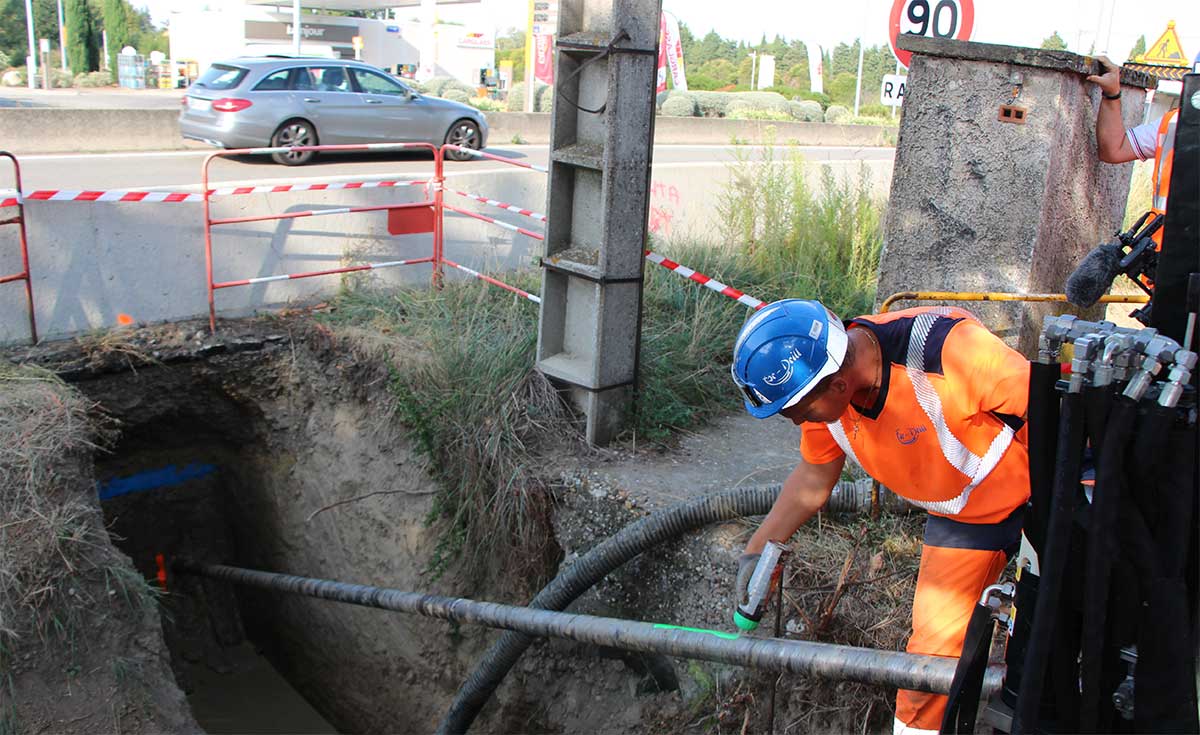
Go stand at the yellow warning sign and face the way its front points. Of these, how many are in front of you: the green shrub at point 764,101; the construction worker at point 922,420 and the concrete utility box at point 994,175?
2

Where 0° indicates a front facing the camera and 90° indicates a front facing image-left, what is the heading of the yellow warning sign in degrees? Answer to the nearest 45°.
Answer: approximately 0°

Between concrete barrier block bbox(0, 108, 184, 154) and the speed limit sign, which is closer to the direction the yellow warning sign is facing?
the speed limit sign

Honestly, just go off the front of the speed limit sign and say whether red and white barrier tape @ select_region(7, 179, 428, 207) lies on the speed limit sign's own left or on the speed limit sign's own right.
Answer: on the speed limit sign's own right

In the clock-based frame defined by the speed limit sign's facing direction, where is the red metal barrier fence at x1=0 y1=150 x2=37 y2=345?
The red metal barrier fence is roughly at 2 o'clock from the speed limit sign.

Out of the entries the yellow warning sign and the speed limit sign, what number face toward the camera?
2

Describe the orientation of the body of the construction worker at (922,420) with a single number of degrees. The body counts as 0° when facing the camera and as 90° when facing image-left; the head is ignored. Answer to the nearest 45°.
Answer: approximately 45°

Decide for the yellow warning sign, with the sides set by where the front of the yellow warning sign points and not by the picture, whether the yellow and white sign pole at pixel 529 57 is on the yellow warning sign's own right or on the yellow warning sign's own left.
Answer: on the yellow warning sign's own right

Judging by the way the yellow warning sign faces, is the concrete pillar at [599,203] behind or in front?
in front

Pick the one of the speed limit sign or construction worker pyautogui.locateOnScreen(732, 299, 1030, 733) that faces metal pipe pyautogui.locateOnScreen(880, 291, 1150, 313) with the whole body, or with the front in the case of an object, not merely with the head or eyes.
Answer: the speed limit sign

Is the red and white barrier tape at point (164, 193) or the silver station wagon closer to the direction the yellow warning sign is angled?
the red and white barrier tape

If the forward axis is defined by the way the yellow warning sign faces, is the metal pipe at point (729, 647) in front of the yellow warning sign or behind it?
in front

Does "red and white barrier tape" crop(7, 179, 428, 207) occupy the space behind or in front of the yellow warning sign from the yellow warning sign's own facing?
in front

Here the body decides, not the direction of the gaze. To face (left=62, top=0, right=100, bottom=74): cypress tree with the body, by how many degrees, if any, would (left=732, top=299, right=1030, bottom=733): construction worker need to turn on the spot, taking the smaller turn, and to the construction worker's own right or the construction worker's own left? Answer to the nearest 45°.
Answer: approximately 90° to the construction worker's own right

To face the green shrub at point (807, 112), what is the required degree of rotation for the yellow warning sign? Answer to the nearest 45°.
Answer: approximately 135° to its right

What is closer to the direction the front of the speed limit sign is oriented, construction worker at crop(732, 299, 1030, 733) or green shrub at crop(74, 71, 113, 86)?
the construction worker
